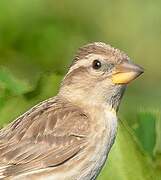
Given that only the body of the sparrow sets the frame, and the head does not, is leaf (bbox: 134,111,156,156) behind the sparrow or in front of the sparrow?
in front

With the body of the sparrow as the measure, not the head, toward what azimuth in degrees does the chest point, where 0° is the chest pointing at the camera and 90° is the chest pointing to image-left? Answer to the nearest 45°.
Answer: approximately 270°
